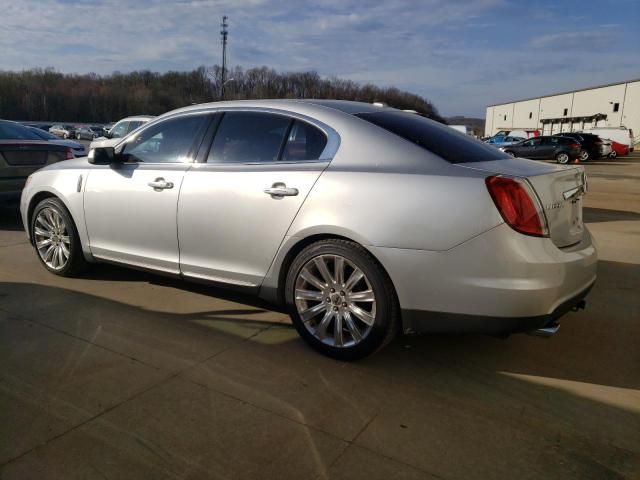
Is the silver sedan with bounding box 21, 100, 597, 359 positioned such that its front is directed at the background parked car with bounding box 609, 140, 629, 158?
no

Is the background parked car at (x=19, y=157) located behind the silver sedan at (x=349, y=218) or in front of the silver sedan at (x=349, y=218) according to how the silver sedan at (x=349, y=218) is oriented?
in front

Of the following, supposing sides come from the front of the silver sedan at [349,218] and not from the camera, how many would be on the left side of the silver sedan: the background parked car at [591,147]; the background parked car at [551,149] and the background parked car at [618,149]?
0

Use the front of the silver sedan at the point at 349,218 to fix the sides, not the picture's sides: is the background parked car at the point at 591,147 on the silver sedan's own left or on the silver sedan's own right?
on the silver sedan's own right

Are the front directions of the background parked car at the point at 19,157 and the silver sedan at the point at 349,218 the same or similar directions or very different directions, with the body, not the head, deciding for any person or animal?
same or similar directions

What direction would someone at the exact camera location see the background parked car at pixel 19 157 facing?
facing away from the viewer and to the left of the viewer

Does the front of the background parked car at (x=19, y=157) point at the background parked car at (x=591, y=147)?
no

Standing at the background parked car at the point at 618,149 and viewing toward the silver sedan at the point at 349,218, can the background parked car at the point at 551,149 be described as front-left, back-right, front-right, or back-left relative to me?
front-right

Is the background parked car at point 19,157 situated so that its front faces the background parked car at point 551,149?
no

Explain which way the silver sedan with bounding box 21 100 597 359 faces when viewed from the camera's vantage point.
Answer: facing away from the viewer and to the left of the viewer

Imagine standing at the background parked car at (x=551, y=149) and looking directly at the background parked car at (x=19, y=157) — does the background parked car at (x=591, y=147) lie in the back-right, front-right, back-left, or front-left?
back-left

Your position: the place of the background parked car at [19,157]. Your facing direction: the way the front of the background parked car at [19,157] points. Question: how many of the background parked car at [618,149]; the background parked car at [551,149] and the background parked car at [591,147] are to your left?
0

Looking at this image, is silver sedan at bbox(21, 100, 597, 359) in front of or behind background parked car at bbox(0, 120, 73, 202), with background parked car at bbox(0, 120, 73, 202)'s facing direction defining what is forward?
behind

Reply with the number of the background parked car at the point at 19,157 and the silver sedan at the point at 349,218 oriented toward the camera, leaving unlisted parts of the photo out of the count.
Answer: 0
